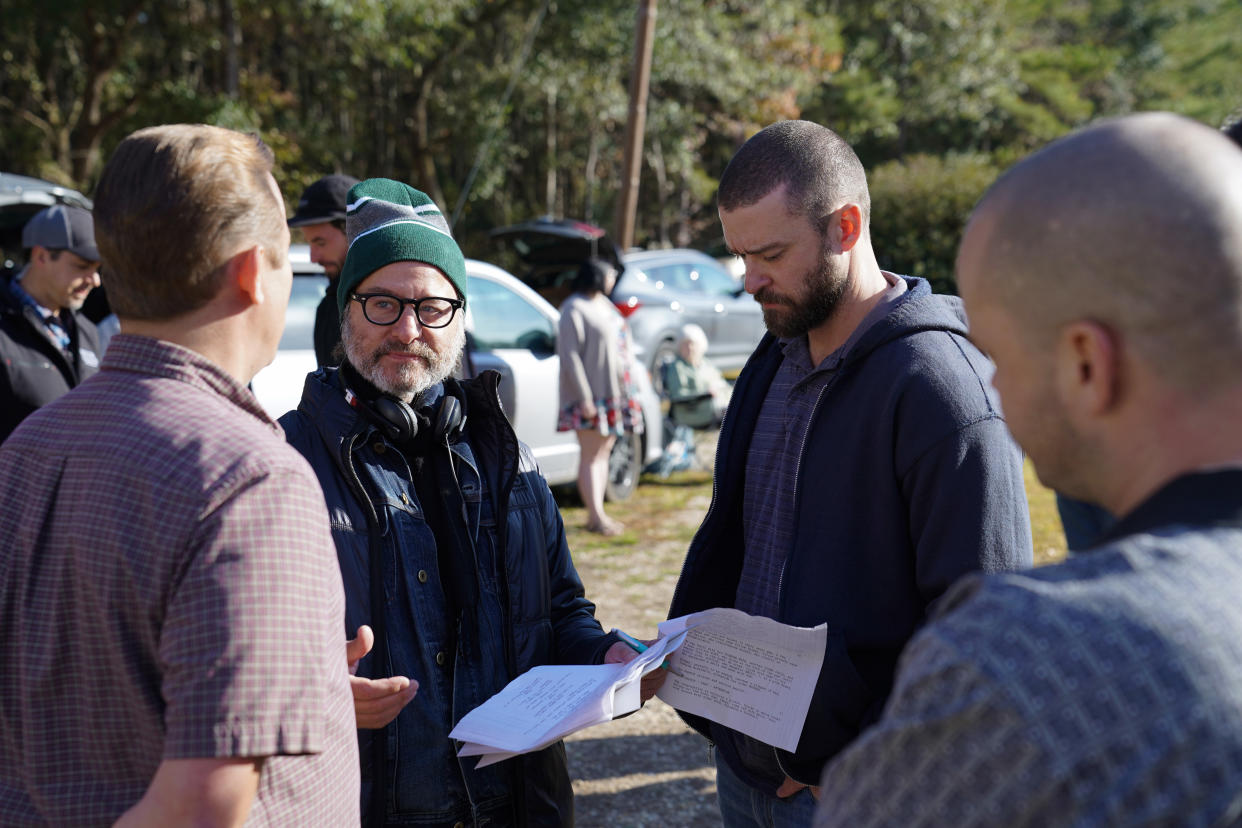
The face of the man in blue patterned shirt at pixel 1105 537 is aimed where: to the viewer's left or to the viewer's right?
to the viewer's left

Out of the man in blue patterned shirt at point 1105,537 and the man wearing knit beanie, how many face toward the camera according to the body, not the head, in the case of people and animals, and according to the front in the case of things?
1

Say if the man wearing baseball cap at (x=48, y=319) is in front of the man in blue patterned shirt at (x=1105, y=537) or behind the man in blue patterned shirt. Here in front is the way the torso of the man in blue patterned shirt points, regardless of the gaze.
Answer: in front

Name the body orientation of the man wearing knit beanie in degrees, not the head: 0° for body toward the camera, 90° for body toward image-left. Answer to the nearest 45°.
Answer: approximately 0°

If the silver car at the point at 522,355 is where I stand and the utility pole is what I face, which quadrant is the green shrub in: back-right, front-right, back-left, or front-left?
front-right

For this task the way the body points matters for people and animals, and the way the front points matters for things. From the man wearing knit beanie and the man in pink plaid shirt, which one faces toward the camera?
the man wearing knit beanie

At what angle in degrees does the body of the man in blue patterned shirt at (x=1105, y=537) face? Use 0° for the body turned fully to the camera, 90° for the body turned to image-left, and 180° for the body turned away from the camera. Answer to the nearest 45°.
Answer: approximately 135°

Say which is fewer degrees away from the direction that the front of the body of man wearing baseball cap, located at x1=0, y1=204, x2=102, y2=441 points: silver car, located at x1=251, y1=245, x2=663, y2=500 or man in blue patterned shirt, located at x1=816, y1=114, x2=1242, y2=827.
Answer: the man in blue patterned shirt

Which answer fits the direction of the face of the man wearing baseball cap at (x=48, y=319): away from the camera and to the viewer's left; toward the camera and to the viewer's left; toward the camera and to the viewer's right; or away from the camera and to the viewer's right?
toward the camera and to the viewer's right

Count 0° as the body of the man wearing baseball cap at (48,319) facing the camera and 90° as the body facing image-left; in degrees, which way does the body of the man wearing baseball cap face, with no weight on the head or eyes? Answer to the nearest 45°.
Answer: approximately 315°

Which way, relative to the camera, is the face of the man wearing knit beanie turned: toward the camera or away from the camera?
toward the camera

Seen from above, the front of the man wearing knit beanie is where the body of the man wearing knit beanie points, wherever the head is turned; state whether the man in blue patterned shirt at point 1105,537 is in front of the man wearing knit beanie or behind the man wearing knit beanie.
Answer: in front

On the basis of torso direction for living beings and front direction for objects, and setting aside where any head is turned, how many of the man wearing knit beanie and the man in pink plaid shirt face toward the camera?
1

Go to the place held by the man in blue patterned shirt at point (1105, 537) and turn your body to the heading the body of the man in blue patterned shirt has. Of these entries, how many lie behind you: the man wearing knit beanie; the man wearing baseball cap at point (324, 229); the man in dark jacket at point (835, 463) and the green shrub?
0

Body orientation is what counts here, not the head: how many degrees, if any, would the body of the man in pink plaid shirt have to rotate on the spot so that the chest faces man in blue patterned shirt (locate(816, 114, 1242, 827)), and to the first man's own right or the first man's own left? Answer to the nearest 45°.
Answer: approximately 90° to the first man's own right

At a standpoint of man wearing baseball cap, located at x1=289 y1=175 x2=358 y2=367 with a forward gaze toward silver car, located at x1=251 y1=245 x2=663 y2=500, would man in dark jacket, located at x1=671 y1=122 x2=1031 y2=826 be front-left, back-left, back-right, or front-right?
back-right

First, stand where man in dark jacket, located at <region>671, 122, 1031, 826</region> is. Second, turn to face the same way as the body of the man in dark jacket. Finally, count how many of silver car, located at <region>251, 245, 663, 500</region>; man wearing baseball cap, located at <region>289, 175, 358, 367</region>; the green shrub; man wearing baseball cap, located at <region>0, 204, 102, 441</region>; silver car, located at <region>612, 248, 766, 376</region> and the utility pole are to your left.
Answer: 0

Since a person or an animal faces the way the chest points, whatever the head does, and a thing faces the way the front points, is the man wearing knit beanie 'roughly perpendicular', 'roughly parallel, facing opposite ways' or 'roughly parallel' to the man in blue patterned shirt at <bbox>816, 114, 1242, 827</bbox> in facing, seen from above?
roughly parallel, facing opposite ways

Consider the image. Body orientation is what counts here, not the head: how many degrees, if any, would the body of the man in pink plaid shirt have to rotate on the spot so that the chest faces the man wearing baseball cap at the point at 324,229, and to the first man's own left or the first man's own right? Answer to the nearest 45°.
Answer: approximately 45° to the first man's own left

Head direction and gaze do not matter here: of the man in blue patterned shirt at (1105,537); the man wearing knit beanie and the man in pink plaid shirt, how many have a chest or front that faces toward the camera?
1

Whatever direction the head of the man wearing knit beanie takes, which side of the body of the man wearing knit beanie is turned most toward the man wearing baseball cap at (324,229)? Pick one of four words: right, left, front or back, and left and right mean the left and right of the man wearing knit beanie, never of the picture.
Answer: back

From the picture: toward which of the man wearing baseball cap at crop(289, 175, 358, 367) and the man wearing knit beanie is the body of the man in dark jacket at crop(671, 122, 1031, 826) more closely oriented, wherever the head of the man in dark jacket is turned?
the man wearing knit beanie

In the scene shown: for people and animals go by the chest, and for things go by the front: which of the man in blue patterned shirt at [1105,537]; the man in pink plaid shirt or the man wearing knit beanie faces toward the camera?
the man wearing knit beanie
